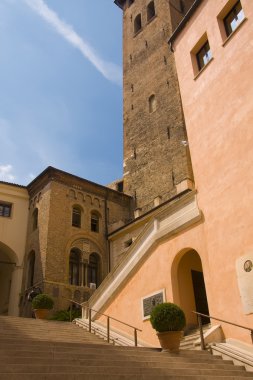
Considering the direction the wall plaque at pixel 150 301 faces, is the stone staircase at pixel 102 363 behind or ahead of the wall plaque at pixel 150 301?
ahead

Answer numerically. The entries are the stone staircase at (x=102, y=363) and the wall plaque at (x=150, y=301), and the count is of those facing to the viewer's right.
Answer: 0

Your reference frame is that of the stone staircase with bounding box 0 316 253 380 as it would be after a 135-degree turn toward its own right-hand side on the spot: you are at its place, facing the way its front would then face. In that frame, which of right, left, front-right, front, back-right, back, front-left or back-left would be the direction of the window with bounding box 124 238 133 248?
front-right

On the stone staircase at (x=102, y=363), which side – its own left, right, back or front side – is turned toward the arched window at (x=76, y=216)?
back

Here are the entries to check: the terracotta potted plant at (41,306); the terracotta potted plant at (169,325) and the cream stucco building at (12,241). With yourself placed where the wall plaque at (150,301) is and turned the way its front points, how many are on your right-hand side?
2

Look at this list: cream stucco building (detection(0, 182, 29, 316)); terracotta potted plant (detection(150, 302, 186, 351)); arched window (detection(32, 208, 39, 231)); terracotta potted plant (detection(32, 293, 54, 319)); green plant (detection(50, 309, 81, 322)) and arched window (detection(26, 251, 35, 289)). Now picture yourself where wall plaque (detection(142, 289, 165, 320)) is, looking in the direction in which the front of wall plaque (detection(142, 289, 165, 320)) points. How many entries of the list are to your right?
5

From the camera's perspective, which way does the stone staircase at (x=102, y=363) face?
toward the camera

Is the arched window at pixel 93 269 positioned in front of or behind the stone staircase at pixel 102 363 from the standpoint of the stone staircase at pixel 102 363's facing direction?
behind

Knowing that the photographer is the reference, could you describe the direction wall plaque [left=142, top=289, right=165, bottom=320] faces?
facing the viewer and to the left of the viewer

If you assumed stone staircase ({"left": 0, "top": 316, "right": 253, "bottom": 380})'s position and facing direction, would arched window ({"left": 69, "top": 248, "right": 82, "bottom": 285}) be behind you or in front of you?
behind

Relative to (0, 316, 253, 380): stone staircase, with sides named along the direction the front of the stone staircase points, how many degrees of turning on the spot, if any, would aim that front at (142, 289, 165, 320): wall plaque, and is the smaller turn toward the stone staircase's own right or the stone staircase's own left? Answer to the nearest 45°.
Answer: approximately 180°

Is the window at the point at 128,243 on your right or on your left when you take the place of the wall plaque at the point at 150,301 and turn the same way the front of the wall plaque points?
on your right

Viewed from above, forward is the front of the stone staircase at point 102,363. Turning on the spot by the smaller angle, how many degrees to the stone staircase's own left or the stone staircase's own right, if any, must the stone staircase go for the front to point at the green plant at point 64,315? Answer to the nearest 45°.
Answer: approximately 180°

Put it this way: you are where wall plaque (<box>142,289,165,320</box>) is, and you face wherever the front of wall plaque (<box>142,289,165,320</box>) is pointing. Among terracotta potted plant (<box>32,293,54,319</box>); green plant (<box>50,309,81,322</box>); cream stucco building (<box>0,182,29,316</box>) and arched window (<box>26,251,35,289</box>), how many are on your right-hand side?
4

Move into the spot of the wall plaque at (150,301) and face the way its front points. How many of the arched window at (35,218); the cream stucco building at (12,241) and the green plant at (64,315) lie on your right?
3

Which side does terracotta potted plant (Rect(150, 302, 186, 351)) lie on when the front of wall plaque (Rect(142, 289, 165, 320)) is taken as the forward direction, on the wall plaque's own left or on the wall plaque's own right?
on the wall plaque's own left

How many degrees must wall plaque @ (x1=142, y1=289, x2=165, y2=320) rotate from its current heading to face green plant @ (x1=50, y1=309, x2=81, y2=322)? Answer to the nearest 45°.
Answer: approximately 90° to its right

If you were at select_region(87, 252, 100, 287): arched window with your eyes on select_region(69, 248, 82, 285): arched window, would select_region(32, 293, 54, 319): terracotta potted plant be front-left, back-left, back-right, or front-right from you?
front-left

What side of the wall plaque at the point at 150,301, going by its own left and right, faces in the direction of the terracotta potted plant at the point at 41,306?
right
